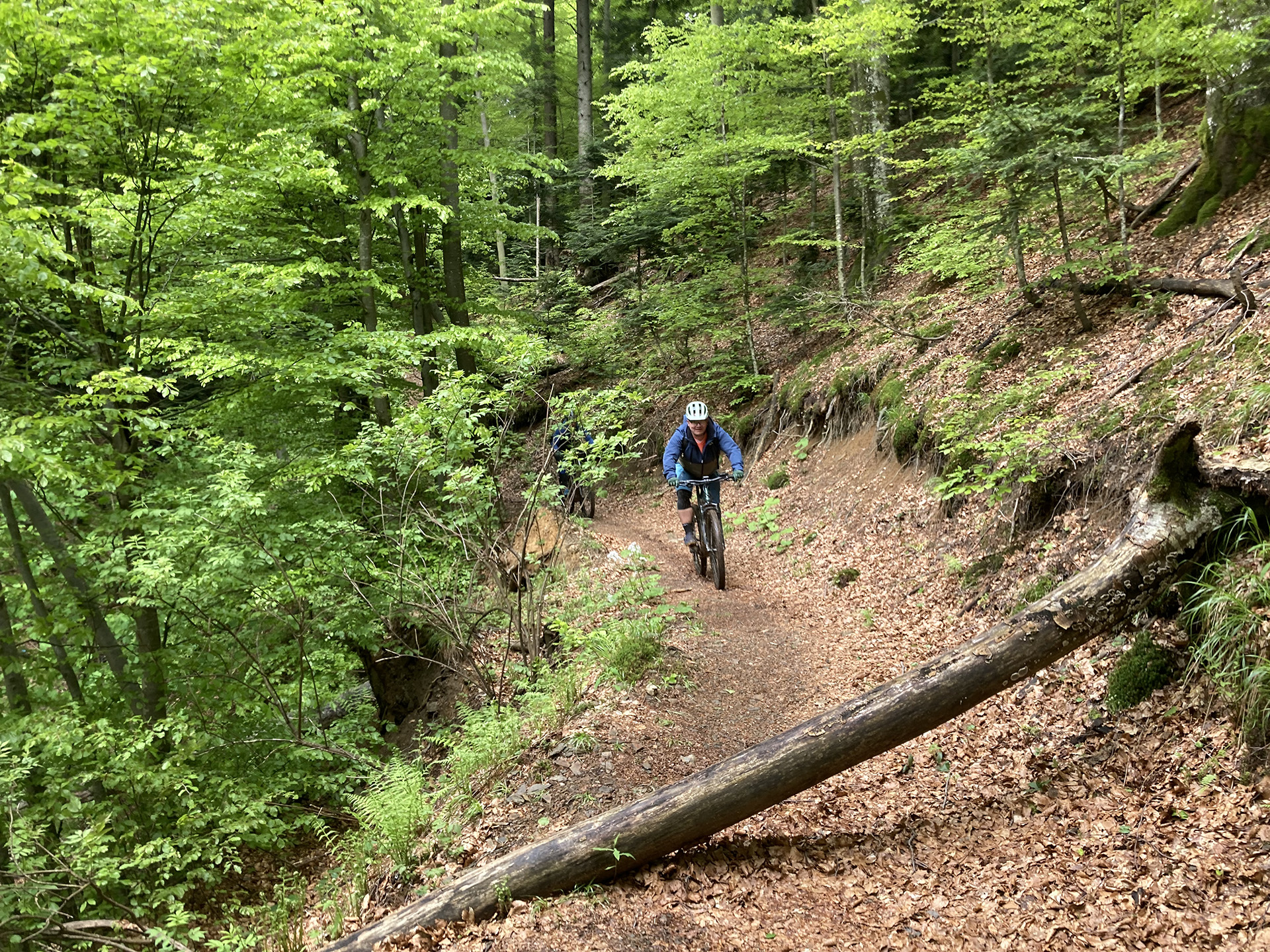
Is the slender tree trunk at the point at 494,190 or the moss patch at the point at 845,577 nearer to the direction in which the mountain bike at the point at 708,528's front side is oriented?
the moss patch

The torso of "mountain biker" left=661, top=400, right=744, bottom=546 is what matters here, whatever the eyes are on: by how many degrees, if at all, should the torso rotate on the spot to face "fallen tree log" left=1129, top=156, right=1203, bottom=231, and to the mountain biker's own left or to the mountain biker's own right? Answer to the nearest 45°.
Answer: approximately 90° to the mountain biker's own left

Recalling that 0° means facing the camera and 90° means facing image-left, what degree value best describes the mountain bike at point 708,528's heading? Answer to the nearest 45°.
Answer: approximately 0°

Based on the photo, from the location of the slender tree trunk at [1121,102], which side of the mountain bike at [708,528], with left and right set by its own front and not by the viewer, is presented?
left

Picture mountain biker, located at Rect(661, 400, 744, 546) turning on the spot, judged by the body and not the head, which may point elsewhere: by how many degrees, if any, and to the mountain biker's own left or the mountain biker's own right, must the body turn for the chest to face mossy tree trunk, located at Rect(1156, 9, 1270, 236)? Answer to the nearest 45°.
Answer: approximately 90° to the mountain biker's own left

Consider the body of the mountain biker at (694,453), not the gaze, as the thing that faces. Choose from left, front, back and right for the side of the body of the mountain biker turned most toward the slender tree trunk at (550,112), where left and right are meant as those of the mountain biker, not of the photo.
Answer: back

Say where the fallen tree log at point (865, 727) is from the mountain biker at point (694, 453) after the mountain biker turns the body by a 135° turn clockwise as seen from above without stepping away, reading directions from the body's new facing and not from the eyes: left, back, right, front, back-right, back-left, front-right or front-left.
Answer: back-left

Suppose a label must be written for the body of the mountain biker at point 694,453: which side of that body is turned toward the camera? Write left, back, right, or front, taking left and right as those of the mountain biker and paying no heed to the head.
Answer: front

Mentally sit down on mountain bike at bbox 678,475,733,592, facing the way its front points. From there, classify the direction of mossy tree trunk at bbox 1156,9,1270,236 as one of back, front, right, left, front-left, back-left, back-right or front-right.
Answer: left

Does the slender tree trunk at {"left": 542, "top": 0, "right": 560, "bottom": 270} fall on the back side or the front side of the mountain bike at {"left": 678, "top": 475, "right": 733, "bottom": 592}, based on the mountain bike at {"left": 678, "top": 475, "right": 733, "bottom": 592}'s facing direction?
on the back side

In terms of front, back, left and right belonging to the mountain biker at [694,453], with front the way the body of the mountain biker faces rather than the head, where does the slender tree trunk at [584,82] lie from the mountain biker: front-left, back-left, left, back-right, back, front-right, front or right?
back
